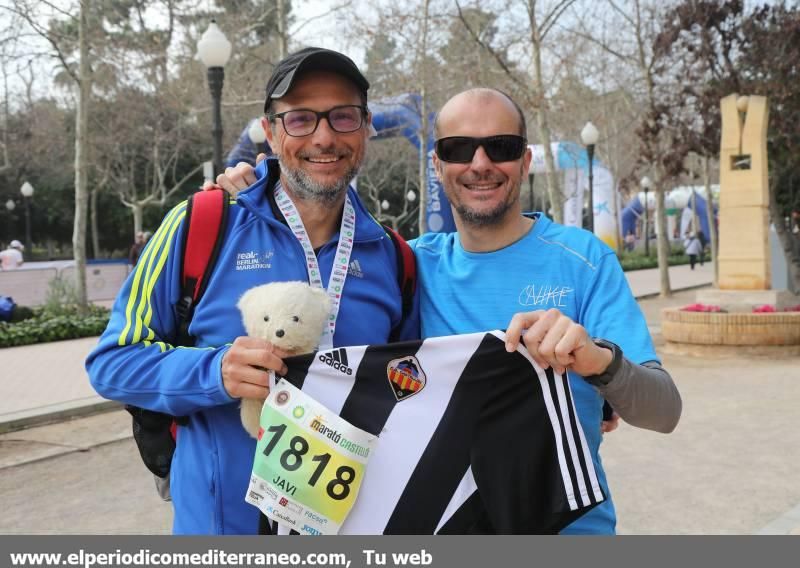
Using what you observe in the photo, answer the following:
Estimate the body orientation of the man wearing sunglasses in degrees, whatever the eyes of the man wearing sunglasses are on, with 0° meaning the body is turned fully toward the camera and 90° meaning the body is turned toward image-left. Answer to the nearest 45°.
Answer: approximately 0°

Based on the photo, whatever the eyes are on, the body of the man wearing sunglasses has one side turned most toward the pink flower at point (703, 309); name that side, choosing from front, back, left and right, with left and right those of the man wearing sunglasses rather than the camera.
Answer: back

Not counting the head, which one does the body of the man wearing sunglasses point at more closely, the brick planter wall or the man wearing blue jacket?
the man wearing blue jacket

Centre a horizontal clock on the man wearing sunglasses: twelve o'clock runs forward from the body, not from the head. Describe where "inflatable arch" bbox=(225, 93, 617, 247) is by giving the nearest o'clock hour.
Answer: The inflatable arch is roughly at 6 o'clock from the man wearing sunglasses.

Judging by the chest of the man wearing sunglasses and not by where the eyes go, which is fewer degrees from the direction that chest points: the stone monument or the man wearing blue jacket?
the man wearing blue jacket

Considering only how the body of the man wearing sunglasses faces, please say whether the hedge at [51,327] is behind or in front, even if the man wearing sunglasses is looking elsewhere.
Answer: behind

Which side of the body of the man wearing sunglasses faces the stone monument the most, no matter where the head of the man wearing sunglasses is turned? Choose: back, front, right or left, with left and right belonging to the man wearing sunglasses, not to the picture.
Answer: back
